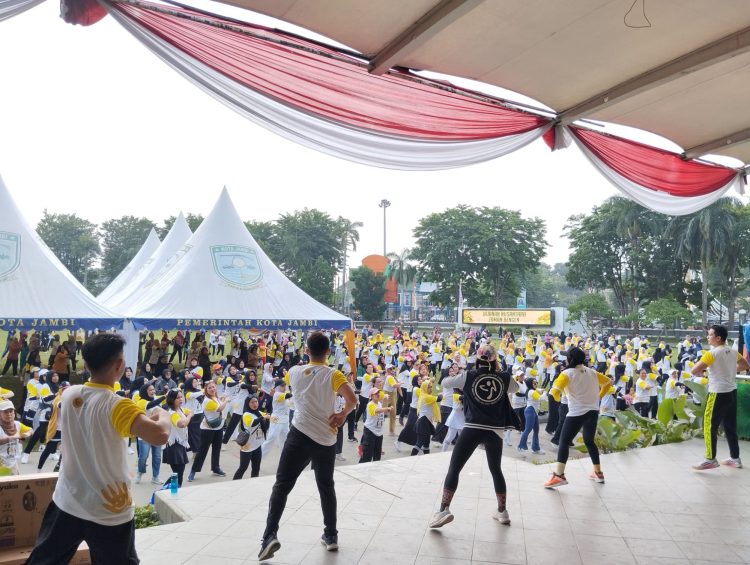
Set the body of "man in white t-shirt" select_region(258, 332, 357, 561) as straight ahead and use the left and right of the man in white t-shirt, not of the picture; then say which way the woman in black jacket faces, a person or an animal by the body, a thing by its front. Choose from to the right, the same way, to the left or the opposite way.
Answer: the same way

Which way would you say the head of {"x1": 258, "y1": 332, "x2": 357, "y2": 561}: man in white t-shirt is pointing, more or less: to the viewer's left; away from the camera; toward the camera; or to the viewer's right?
away from the camera

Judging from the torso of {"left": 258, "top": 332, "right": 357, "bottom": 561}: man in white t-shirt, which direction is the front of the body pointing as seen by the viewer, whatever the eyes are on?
away from the camera

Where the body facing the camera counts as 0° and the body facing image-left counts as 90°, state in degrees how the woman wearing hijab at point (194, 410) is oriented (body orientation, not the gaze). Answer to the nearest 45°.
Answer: approximately 315°

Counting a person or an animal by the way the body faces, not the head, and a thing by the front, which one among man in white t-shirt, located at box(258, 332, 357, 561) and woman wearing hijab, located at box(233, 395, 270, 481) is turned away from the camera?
the man in white t-shirt

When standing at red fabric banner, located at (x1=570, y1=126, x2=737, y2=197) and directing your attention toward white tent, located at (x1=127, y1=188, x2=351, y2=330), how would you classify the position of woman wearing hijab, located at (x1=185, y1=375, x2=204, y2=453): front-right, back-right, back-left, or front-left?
front-left

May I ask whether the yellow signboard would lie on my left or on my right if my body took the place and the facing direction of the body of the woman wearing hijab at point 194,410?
on my left

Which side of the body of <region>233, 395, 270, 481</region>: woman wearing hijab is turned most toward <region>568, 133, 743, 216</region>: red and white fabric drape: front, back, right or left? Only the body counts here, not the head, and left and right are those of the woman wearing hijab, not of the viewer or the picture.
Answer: front

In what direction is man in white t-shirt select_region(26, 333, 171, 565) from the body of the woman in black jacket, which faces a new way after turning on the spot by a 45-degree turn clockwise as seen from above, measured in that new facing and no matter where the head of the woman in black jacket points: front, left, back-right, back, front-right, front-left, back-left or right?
back

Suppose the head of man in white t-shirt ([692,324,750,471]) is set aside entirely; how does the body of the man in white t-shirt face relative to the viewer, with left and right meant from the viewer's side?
facing away from the viewer and to the left of the viewer

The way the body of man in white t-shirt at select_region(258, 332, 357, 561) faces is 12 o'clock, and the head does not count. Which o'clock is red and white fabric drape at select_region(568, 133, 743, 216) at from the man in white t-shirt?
The red and white fabric drape is roughly at 2 o'clock from the man in white t-shirt.

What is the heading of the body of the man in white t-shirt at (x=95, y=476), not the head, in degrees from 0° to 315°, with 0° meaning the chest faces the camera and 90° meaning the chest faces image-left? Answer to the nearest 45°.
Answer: approximately 225°

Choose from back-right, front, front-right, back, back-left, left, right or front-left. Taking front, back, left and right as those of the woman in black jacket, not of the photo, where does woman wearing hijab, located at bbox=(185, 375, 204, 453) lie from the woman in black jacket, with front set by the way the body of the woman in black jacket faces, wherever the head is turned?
front-left

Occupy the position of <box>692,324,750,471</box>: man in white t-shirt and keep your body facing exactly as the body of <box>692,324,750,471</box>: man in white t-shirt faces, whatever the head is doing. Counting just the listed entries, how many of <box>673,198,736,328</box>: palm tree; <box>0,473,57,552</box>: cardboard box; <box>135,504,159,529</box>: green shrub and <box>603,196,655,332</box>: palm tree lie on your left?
2

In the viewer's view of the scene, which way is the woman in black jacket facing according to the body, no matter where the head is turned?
away from the camera

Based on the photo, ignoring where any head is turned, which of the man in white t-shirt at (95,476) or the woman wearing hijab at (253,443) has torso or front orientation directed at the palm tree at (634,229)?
the man in white t-shirt

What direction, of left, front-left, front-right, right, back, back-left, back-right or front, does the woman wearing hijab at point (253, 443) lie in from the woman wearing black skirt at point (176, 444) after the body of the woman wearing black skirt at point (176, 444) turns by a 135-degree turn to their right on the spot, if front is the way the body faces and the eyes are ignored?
back

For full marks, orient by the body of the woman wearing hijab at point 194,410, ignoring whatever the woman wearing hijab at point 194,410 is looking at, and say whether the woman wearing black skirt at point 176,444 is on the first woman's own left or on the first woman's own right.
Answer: on the first woman's own right

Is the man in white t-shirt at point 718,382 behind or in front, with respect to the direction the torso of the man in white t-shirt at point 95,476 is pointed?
in front
